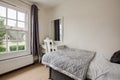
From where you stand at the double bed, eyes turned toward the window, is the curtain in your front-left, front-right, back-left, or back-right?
front-right

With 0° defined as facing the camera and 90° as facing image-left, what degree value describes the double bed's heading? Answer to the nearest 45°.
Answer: approximately 135°

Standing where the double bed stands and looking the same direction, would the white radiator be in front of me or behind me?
in front

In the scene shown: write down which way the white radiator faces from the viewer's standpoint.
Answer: facing the viewer and to the right of the viewer

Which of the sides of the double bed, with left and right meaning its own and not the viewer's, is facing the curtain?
front

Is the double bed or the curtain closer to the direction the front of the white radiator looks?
the double bed

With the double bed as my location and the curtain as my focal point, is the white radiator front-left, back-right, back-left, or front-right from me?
front-left

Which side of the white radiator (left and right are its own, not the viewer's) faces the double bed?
front

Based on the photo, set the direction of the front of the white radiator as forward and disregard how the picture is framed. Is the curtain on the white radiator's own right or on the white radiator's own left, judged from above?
on the white radiator's own left
